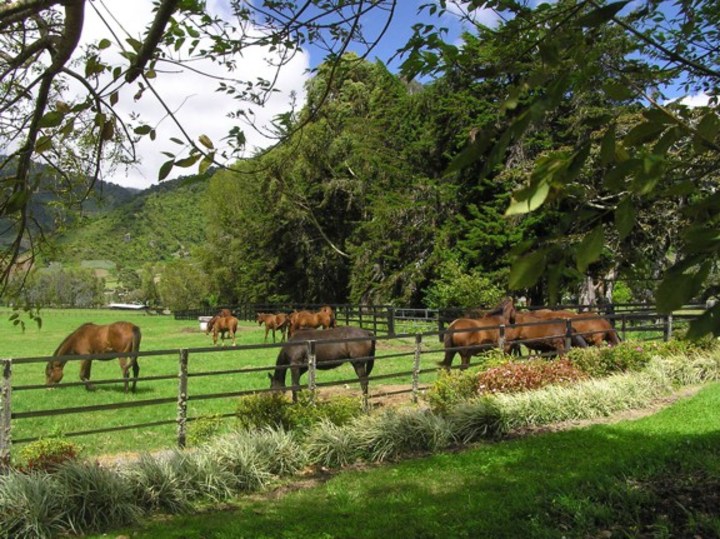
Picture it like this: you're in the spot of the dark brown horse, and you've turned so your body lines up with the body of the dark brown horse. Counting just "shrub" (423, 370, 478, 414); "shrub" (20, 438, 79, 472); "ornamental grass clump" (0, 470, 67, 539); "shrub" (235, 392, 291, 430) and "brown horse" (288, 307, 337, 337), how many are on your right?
1

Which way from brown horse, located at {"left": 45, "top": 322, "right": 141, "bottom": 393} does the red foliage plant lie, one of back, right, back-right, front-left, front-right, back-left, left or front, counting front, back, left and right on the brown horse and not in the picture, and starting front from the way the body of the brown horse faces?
back-left

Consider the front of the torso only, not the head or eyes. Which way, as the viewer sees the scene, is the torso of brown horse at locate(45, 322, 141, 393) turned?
to the viewer's left

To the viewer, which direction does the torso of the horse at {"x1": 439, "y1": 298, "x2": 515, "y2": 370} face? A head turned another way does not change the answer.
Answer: to the viewer's right

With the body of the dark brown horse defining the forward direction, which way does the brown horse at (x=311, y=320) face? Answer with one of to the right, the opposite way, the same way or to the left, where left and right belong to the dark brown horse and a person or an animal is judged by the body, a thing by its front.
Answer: the opposite way

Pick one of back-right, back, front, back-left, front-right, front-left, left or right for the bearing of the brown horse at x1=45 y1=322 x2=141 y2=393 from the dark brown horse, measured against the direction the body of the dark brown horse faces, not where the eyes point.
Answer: front-right

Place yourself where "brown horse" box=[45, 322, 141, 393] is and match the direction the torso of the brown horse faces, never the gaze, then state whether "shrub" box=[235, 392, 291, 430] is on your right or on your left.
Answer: on your left

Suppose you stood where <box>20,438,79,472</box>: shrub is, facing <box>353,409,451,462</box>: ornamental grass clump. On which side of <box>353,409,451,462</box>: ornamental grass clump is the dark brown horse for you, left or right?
left

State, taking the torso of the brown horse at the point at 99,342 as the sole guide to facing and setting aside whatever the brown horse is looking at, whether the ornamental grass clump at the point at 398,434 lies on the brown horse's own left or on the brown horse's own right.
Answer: on the brown horse's own left

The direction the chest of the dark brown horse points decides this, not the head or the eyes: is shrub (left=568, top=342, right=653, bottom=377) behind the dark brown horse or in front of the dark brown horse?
behind

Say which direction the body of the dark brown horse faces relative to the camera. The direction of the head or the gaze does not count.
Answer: to the viewer's left

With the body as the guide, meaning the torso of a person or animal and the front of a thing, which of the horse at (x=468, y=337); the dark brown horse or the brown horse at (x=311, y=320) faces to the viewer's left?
the dark brown horse

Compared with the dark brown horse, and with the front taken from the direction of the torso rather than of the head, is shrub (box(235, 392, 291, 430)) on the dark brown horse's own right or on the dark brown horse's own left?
on the dark brown horse's own left
